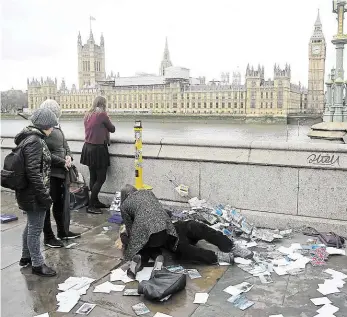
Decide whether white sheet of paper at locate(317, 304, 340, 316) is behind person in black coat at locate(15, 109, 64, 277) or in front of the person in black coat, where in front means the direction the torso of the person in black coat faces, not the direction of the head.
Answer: in front

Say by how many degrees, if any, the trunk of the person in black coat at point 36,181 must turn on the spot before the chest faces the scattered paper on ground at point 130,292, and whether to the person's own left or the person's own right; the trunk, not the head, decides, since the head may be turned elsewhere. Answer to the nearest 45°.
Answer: approximately 45° to the person's own right

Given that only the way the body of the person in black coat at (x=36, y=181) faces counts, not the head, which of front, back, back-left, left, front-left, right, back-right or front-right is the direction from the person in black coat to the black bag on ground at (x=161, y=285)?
front-right

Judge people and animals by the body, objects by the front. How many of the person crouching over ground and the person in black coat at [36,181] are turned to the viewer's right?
1

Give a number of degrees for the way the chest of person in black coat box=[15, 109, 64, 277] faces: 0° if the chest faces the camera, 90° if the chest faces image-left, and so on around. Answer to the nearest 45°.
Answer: approximately 270°

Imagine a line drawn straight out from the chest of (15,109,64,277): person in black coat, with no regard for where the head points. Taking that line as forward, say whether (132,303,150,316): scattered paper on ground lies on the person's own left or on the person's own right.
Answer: on the person's own right

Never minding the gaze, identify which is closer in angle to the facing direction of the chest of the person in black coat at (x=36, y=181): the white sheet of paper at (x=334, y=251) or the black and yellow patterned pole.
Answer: the white sheet of paper

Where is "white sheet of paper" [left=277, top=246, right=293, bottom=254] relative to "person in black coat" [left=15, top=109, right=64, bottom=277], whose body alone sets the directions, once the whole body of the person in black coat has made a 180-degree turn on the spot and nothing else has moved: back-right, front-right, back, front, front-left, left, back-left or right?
back

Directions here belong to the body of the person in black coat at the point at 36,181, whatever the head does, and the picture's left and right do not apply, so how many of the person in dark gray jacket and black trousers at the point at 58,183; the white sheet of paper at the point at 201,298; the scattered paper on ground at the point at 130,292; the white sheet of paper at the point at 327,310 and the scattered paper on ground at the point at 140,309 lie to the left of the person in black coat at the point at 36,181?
1
